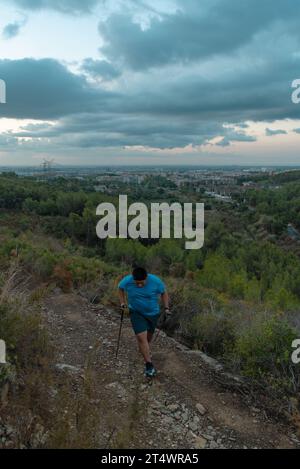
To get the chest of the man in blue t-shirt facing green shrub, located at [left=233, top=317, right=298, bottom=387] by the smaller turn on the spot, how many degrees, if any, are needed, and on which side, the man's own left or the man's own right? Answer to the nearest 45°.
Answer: approximately 90° to the man's own left

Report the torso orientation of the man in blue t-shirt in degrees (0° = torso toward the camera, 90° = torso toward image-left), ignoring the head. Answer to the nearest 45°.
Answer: approximately 0°
